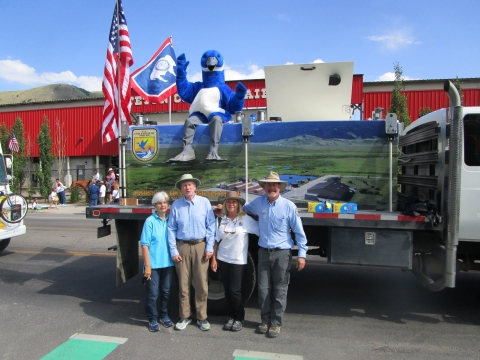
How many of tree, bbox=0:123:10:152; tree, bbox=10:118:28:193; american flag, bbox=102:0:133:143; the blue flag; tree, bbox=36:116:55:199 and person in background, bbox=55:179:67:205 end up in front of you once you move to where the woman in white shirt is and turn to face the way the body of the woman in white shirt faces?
0

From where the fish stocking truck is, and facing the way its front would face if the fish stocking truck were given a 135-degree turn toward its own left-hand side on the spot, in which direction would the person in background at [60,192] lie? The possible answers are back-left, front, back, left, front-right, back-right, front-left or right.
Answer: front

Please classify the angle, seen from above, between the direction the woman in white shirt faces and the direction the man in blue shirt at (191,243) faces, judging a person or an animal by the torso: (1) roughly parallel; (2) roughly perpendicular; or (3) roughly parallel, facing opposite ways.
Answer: roughly parallel

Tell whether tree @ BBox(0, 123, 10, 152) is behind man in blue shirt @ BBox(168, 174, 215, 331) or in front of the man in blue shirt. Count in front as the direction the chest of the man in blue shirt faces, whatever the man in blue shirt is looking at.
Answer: behind

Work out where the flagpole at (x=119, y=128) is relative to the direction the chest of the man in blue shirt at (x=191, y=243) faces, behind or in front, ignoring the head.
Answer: behind

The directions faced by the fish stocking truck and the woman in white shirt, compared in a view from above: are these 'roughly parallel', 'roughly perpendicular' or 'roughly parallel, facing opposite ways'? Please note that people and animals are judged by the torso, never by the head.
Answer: roughly perpendicular

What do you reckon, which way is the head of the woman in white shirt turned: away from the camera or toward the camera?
toward the camera

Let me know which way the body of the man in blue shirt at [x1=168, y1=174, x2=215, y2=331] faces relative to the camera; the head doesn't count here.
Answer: toward the camera

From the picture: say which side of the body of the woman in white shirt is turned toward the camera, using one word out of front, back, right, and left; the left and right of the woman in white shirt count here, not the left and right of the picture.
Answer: front

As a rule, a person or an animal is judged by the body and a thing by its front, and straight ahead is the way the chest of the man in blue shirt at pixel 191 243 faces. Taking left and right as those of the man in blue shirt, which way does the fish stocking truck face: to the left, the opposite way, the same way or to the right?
to the left

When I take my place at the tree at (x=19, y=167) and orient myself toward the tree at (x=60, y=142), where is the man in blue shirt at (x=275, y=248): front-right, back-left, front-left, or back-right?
front-right

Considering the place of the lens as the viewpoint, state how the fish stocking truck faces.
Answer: facing to the right of the viewer

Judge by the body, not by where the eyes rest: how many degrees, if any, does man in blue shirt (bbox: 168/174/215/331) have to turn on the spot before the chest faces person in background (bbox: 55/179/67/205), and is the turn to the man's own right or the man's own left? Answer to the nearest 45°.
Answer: approximately 180°

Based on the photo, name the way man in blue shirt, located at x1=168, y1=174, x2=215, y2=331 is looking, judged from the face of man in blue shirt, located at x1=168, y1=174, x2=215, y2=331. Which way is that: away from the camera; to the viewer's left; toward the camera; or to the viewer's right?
toward the camera
